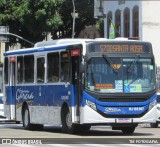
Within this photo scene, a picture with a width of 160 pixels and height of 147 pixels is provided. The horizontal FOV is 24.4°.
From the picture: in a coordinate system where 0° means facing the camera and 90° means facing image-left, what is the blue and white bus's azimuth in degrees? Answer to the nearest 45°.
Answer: approximately 315°
